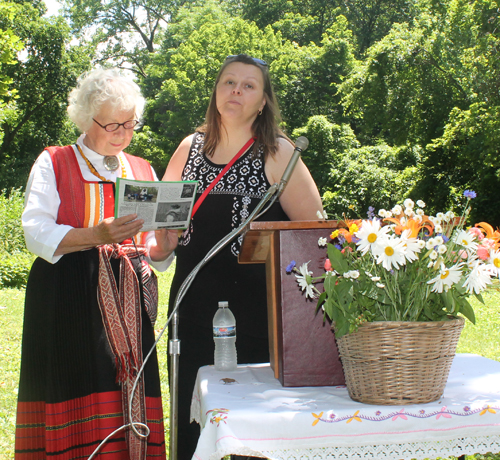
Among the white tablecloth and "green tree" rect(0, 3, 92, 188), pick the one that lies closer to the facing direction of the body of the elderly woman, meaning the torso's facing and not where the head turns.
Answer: the white tablecloth

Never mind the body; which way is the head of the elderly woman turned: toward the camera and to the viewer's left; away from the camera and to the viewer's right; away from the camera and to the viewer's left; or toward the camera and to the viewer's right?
toward the camera and to the viewer's right

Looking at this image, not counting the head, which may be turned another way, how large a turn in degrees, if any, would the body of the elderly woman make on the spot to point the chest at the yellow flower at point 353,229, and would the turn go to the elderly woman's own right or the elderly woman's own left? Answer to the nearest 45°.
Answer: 0° — they already face it

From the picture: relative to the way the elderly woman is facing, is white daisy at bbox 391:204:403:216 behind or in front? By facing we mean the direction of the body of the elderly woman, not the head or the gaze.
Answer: in front

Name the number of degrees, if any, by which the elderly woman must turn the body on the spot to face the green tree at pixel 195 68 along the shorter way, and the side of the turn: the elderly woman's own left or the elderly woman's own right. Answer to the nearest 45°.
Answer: approximately 135° to the elderly woman's own left
